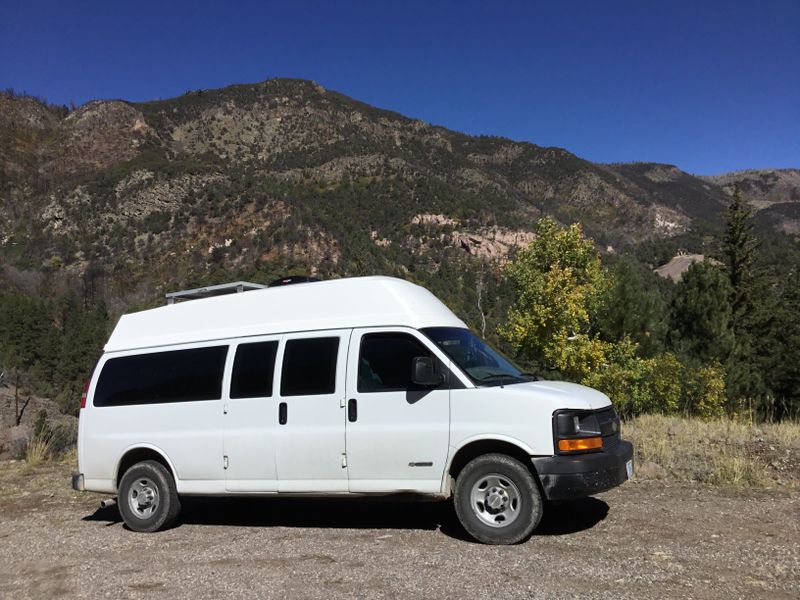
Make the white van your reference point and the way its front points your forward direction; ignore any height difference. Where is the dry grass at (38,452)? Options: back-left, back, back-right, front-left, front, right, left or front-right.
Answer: back

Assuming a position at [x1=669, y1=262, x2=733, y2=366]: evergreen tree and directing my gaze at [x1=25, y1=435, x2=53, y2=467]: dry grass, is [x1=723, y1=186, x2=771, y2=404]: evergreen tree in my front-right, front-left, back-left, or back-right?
back-left

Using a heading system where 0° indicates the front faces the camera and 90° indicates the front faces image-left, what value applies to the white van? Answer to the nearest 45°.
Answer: approximately 315°

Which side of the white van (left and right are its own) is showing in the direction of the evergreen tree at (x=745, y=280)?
left
